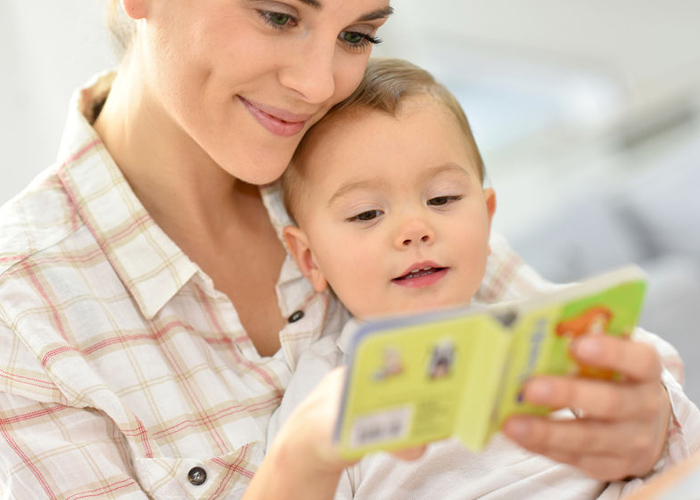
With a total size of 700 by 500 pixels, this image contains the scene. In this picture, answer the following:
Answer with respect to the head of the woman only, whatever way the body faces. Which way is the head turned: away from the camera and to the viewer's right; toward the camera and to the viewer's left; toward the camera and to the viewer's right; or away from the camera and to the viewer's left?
toward the camera and to the viewer's right

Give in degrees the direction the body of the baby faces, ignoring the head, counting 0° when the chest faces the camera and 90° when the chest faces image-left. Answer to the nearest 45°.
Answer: approximately 0°

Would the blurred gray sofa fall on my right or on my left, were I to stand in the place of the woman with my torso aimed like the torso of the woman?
on my left

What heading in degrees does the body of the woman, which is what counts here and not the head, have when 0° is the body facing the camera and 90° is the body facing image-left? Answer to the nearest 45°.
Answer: approximately 315°

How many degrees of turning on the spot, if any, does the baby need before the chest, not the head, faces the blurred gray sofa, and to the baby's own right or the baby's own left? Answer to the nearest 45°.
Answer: approximately 135° to the baby's own left
